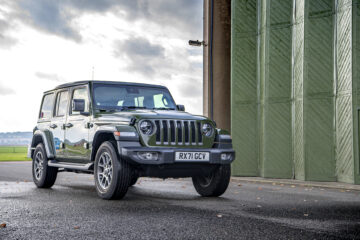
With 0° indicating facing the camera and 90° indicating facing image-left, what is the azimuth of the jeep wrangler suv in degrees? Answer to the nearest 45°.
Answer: approximately 315°
